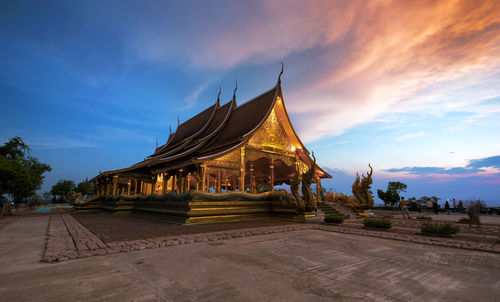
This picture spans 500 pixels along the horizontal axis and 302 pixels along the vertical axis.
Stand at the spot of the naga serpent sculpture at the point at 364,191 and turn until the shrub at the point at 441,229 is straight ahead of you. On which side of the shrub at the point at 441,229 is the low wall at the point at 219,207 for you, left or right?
right

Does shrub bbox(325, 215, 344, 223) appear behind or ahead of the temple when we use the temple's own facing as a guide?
ahead

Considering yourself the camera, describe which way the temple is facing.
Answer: facing the viewer and to the right of the viewer

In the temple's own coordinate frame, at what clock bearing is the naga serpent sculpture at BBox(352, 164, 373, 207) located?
The naga serpent sculpture is roughly at 11 o'clock from the temple.

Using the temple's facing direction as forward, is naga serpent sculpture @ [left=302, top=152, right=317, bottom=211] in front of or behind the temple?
in front
